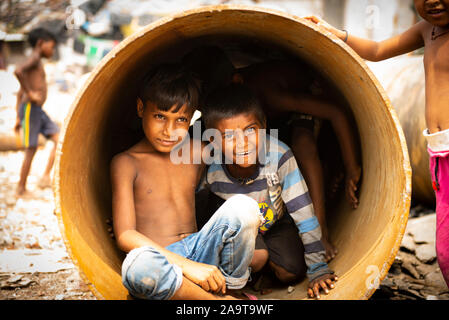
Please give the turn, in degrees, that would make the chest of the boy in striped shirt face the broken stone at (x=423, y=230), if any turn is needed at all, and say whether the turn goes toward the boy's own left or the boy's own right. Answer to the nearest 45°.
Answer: approximately 135° to the boy's own left

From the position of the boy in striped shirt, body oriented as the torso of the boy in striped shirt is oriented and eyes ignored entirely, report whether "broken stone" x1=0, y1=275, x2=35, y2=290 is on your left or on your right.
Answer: on your right

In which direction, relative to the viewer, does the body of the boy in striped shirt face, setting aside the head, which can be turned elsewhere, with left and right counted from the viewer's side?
facing the viewer

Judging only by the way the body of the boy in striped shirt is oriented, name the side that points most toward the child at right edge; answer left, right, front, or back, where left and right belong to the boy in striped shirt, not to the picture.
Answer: left

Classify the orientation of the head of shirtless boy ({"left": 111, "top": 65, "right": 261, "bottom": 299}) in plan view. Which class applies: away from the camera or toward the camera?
toward the camera
